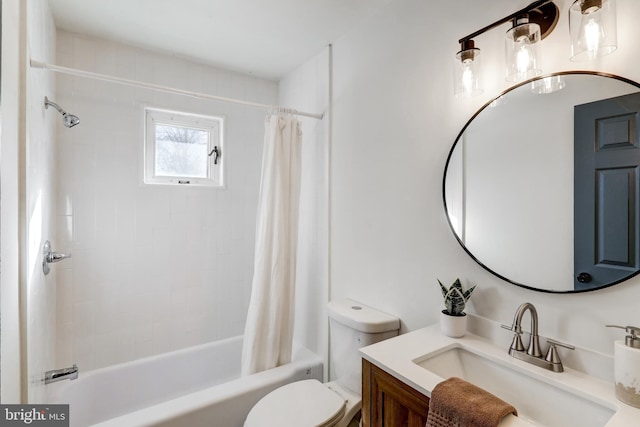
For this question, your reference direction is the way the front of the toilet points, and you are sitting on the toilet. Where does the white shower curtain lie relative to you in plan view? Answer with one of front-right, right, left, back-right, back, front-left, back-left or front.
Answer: right

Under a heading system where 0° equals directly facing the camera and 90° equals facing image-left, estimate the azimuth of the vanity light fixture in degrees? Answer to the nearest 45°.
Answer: approximately 45°

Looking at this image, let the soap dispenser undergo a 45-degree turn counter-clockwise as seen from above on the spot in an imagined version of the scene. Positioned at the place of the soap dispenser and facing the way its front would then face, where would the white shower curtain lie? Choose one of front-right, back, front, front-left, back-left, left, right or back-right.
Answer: front-right

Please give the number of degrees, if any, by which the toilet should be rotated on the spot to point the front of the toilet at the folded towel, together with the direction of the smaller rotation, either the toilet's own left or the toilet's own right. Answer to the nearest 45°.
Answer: approximately 45° to the toilet's own left

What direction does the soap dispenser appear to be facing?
to the viewer's left

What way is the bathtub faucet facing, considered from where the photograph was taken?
facing to the right of the viewer

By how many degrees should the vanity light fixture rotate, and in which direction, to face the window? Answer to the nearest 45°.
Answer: approximately 45° to its right

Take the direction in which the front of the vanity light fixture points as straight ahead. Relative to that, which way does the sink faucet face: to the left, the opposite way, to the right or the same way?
the same way

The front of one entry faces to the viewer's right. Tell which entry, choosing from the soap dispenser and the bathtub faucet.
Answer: the bathtub faucet

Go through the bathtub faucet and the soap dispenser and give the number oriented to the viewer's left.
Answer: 1

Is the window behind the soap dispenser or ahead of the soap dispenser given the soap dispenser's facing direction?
ahead

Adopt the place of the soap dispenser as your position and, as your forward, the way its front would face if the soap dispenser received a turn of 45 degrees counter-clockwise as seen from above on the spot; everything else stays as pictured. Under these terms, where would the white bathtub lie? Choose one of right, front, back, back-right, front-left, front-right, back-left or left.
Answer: front-right
